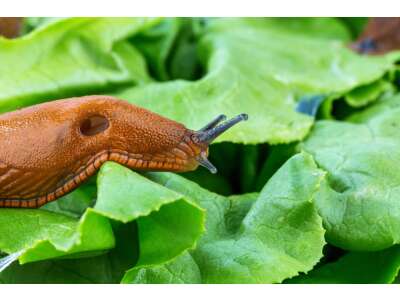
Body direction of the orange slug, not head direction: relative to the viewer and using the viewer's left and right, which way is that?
facing to the right of the viewer

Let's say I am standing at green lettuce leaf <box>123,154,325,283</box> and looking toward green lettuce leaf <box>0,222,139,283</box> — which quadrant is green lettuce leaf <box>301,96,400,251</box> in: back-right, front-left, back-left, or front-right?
back-right

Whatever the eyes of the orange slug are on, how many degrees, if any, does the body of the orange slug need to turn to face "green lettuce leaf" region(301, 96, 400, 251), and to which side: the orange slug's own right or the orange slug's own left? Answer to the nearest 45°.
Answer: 0° — it already faces it

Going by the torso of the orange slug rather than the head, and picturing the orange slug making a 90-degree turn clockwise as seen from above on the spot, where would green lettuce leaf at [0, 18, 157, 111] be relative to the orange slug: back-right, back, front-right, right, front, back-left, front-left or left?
back

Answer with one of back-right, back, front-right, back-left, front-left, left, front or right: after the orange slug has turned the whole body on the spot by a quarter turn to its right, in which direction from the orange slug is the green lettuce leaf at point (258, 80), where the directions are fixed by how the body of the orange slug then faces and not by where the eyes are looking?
back-left
